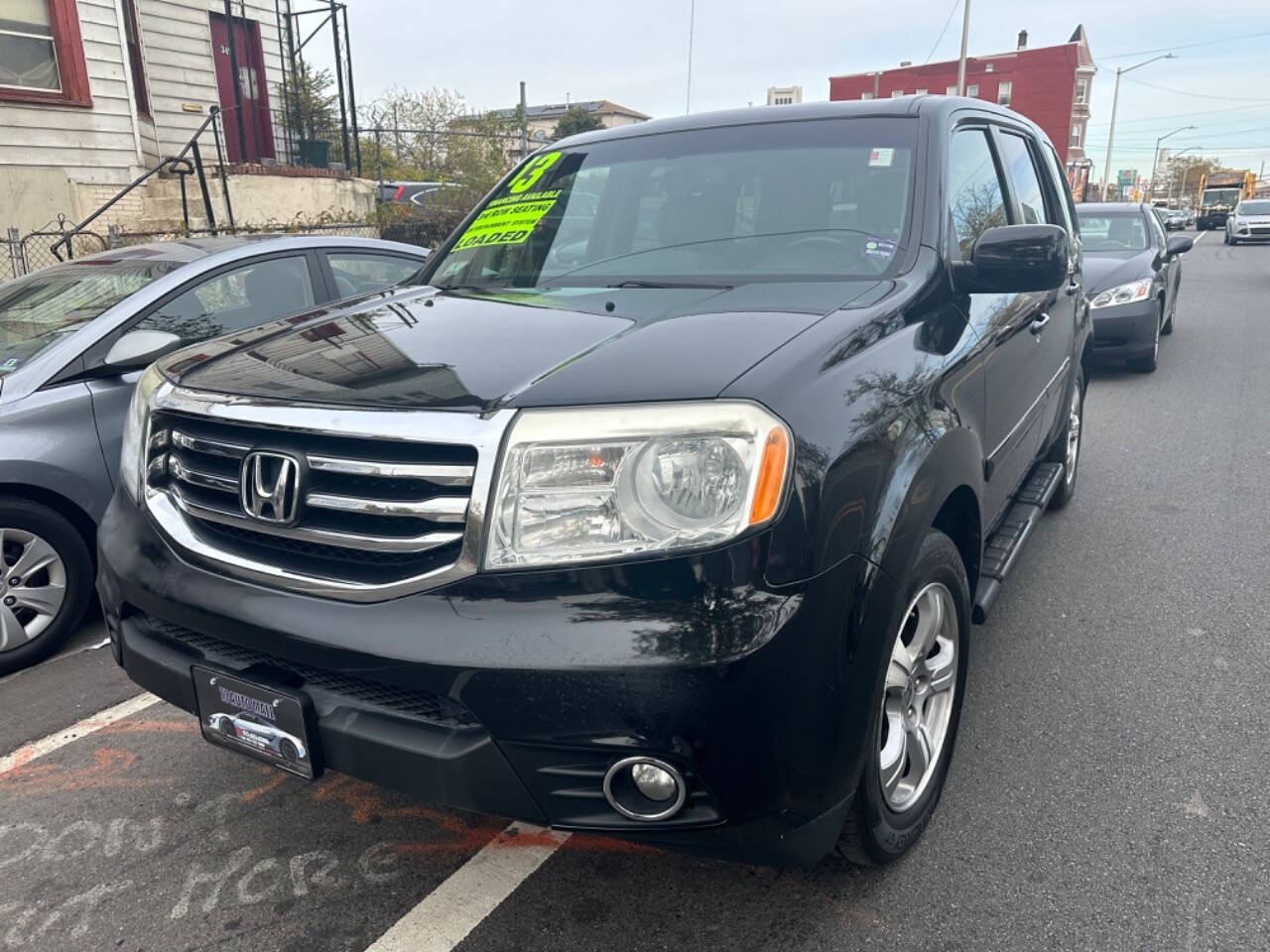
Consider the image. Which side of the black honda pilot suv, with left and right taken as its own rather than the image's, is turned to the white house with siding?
right

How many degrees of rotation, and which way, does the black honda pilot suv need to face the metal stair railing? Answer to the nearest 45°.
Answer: approximately 90° to its right

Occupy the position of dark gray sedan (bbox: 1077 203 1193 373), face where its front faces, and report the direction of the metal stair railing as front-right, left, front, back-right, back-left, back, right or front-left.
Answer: right

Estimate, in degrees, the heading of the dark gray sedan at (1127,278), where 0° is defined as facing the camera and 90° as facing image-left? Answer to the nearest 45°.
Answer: approximately 0°

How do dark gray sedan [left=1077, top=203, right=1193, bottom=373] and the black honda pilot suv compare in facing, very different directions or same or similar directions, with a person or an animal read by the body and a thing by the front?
same or similar directions

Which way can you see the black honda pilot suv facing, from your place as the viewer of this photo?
facing the viewer and to the left of the viewer

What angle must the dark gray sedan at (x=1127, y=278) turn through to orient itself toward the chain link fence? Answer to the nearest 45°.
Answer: approximately 90° to its right

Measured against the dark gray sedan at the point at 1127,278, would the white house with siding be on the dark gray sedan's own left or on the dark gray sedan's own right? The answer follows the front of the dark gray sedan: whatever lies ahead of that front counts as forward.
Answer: on the dark gray sedan's own right

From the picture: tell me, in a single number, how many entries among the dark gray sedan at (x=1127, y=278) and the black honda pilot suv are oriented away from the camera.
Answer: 0

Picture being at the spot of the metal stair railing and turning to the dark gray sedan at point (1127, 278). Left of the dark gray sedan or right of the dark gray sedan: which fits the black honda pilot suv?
right

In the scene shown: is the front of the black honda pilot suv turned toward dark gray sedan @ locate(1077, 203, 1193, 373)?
no
